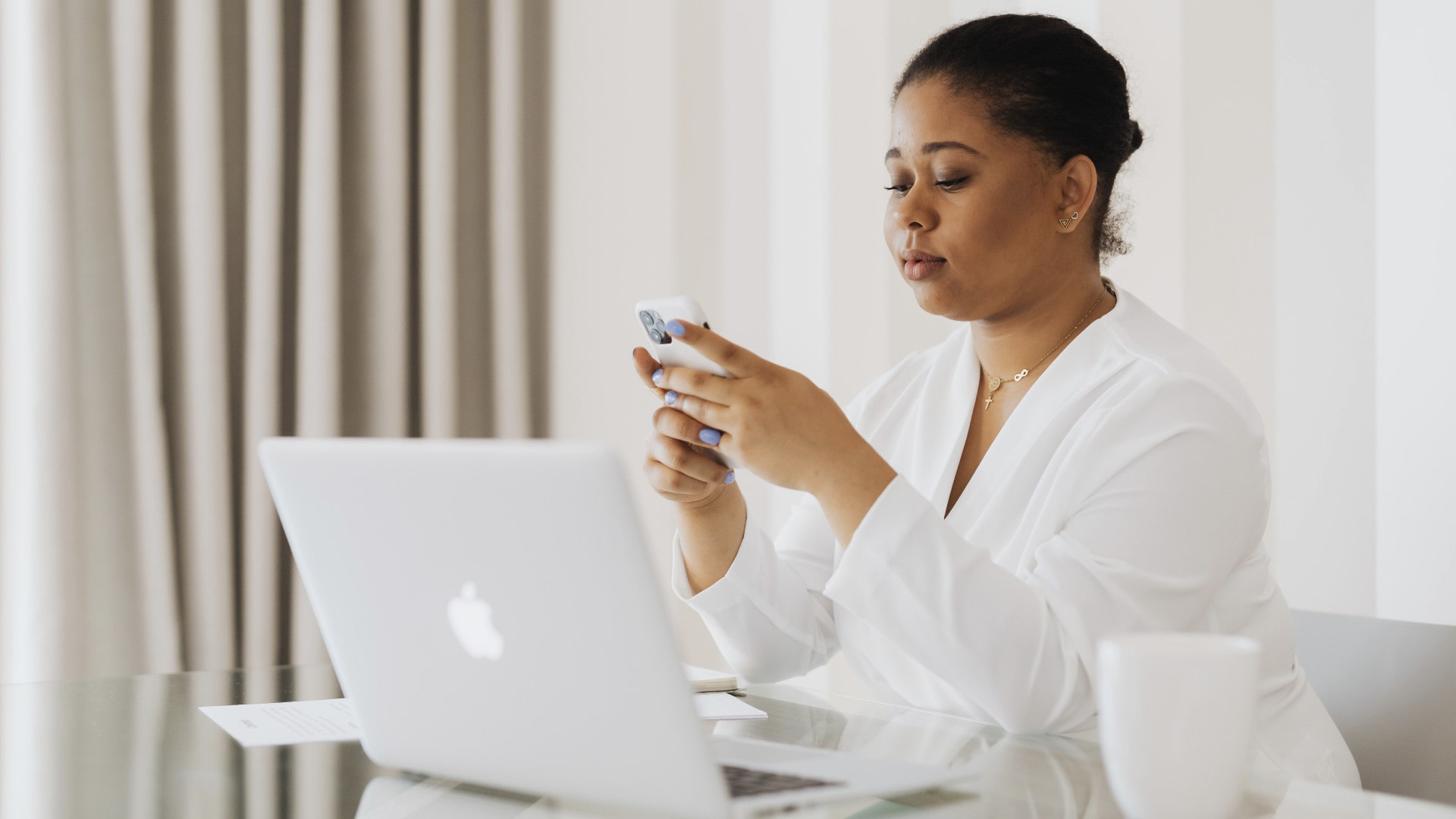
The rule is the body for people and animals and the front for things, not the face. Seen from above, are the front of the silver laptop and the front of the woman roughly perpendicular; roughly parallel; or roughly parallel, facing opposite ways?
roughly parallel, facing opposite ways

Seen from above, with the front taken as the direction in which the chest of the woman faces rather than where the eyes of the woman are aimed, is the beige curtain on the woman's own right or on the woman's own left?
on the woman's own right

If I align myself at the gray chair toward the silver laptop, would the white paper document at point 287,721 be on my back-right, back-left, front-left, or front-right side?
front-right

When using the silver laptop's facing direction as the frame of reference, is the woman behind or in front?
in front

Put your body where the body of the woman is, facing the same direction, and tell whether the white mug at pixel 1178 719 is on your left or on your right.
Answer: on your left

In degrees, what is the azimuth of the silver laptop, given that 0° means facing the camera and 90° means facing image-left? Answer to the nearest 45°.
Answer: approximately 225°

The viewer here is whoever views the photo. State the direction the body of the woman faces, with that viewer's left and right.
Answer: facing the viewer and to the left of the viewer

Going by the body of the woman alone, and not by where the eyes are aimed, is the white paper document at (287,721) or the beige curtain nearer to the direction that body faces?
the white paper document

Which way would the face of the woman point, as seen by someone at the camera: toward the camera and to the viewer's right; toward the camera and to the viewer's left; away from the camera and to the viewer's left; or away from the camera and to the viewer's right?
toward the camera and to the viewer's left

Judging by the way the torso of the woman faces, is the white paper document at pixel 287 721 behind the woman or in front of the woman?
in front

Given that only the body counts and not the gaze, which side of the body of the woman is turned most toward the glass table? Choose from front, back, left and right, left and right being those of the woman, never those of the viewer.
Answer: front
